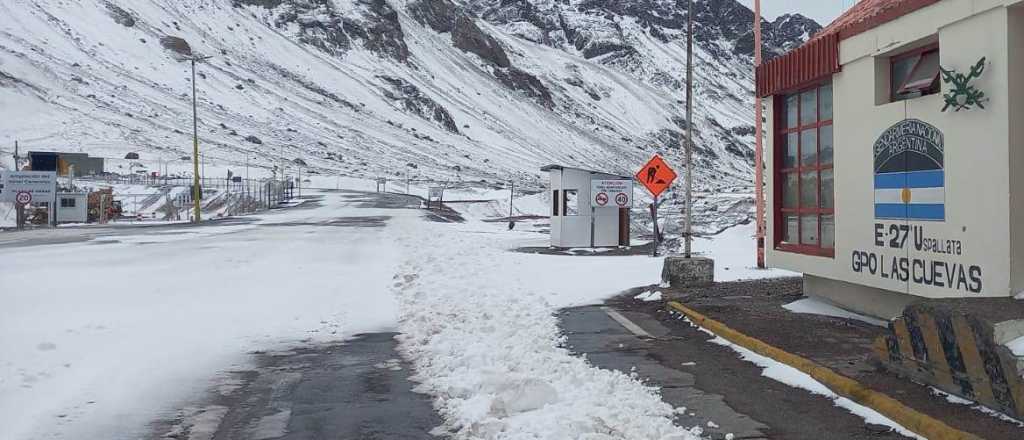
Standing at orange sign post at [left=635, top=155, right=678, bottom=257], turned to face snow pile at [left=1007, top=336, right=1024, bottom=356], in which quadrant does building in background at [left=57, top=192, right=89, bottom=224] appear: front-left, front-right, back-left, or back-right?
back-right

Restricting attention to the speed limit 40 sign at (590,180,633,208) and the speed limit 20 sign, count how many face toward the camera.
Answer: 2

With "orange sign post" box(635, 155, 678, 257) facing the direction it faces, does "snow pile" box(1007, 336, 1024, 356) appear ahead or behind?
ahead

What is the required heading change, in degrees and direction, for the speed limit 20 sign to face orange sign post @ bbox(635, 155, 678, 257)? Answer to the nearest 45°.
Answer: approximately 45° to its left

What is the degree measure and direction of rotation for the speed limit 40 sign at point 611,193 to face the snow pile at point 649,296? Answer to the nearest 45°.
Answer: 0° — it already faces it

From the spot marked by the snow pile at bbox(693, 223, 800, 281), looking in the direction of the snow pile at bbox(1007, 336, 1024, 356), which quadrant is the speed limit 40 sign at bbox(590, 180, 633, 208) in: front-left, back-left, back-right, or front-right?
back-right

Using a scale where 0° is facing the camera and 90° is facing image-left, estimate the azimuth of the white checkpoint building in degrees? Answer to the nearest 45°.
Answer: approximately 45°

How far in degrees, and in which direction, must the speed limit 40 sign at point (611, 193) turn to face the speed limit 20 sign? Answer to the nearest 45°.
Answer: approximately 90° to its right

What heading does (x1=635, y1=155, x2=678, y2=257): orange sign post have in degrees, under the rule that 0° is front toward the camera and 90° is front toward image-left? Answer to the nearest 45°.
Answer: approximately 0°

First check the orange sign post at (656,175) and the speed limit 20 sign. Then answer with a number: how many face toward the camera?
2

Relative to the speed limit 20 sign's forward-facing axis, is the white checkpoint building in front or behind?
in front
